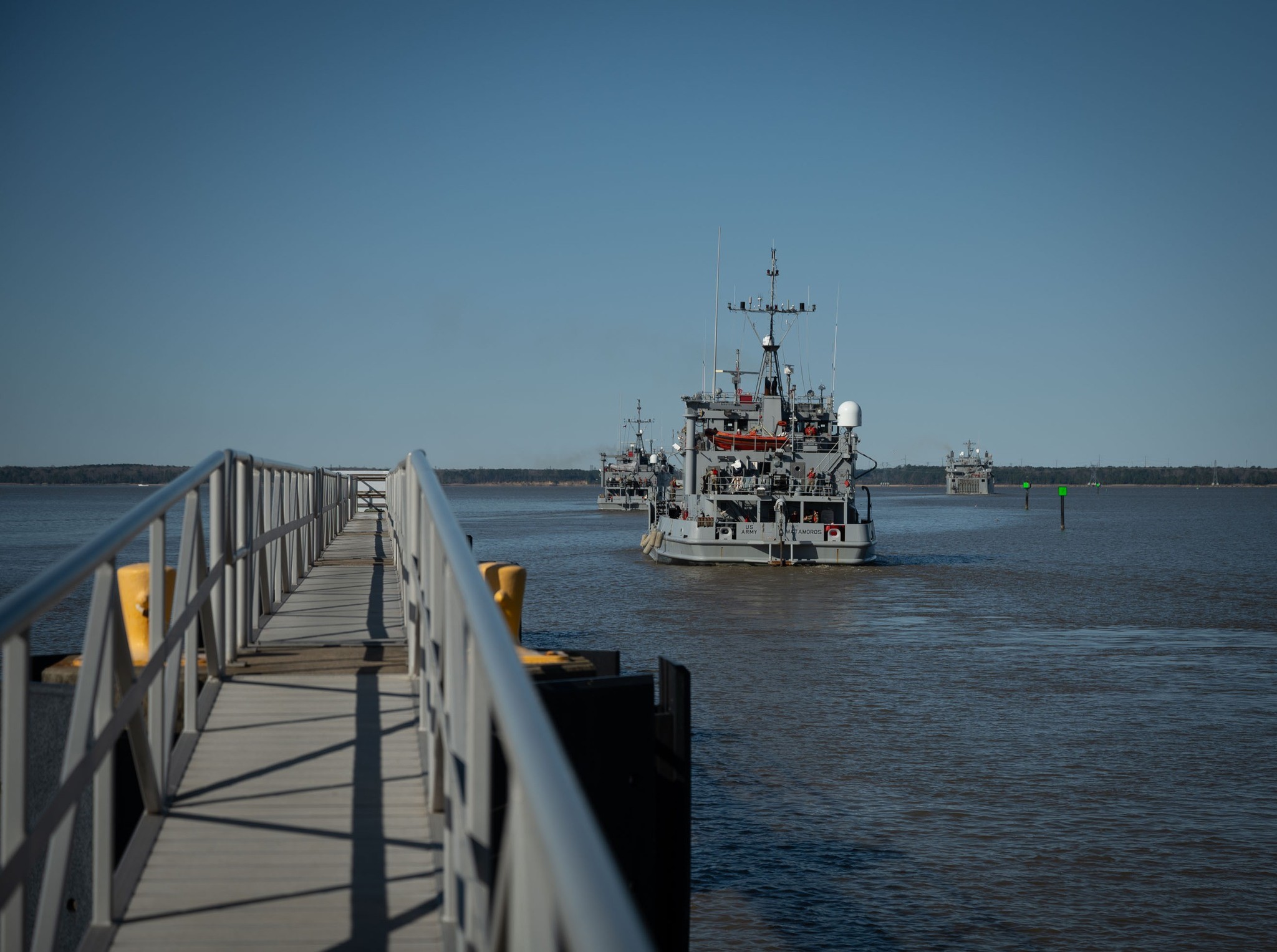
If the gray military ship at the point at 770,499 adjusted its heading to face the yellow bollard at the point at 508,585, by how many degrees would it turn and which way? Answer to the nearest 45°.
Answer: approximately 180°

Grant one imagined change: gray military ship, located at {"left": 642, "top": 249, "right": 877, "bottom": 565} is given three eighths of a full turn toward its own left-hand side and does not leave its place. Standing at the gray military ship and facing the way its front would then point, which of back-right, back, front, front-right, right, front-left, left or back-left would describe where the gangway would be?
front-left

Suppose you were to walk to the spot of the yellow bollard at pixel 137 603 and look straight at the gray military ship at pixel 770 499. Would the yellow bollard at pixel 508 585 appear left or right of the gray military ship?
right

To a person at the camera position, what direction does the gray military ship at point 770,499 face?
facing away from the viewer

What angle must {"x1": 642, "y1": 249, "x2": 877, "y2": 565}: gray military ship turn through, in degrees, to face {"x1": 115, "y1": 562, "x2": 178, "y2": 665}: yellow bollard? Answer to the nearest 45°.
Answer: approximately 180°
